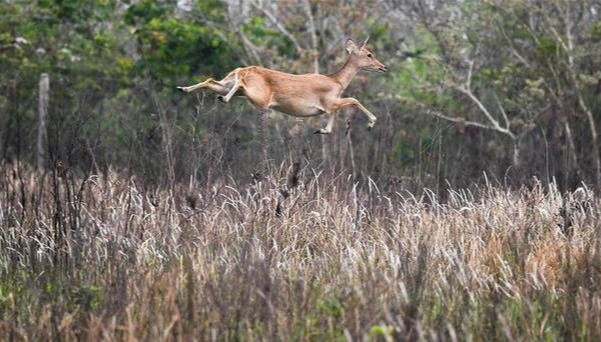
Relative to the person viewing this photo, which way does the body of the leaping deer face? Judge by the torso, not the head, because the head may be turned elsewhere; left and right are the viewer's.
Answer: facing to the right of the viewer

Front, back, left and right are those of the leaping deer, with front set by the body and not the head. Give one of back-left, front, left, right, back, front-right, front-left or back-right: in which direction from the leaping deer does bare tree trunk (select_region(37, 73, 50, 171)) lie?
back-left
